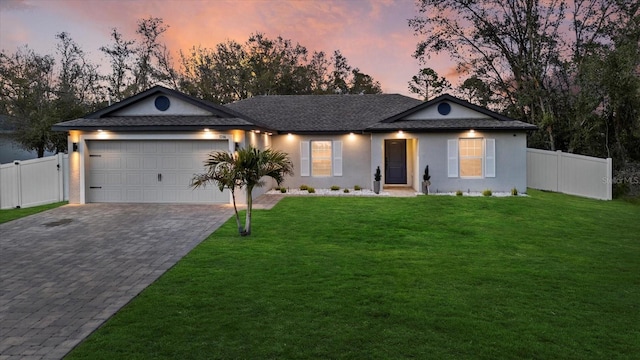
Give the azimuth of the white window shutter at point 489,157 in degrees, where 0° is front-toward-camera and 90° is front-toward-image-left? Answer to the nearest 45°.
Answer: approximately 0°

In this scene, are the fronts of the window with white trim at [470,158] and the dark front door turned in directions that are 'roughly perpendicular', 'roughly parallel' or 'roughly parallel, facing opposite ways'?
roughly parallel

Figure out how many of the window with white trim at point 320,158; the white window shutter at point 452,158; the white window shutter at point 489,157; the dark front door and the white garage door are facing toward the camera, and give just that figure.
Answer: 5

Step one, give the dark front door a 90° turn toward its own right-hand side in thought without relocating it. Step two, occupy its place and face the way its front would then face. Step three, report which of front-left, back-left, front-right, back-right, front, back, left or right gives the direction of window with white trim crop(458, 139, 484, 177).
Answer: back-left

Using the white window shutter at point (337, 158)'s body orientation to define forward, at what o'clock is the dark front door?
The dark front door is roughly at 8 o'clock from the white window shutter.

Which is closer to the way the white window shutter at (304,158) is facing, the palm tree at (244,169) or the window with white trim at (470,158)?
the palm tree

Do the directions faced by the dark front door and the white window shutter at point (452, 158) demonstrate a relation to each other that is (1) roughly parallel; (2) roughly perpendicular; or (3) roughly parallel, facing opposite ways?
roughly parallel

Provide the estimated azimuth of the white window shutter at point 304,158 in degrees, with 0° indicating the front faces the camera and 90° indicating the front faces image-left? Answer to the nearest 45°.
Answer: approximately 0°

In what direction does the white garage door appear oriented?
toward the camera

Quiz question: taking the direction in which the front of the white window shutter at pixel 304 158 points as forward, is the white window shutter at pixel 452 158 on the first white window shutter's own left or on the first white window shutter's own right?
on the first white window shutter's own left

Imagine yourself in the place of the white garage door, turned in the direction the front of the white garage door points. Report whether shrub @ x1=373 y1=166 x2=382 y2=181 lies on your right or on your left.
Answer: on your left

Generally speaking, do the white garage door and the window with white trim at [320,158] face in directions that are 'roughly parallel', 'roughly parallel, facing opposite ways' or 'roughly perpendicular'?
roughly parallel

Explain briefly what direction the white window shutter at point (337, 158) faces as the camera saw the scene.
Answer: facing the viewer

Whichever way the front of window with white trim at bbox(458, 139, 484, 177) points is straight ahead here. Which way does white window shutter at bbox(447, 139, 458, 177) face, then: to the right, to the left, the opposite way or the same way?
the same way

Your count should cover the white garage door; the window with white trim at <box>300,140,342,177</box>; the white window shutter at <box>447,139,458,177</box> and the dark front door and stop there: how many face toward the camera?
4

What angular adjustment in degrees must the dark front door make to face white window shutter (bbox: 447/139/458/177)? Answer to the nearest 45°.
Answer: approximately 45° to its left

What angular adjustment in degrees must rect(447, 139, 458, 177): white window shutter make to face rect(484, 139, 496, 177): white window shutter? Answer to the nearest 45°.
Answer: approximately 90° to its left

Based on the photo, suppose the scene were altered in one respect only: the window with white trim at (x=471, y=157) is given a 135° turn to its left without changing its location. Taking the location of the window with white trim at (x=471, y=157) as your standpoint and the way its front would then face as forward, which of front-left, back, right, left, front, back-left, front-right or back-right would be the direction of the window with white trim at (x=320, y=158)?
back-left
